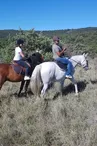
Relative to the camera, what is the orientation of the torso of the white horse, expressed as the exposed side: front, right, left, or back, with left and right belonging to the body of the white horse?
right

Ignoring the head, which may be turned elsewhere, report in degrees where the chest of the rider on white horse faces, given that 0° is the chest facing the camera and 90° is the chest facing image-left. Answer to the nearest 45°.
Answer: approximately 270°

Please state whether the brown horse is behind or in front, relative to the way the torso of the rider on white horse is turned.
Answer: behind

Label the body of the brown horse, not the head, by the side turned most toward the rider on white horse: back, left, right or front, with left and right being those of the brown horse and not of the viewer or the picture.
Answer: front

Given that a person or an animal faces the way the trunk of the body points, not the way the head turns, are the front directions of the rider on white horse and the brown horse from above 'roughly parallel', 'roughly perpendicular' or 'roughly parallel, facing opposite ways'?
roughly parallel
